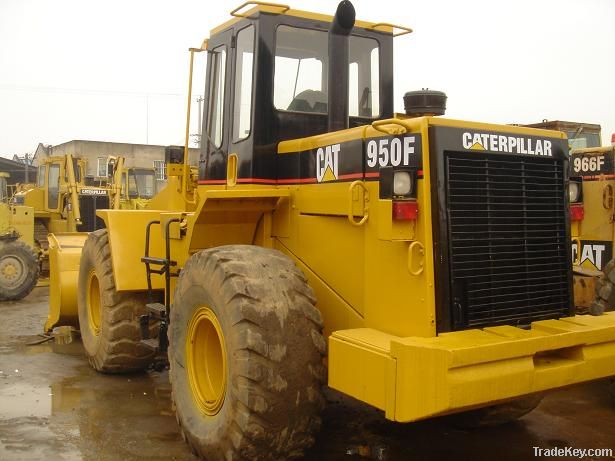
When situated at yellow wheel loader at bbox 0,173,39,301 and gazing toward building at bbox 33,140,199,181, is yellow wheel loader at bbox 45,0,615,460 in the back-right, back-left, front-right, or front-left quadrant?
back-right

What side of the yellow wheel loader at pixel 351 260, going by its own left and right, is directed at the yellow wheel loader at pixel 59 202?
front

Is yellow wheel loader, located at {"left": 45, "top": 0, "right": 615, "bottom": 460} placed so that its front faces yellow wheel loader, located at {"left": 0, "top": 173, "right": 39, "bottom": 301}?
yes

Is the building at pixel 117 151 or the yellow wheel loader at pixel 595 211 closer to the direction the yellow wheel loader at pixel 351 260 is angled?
the building

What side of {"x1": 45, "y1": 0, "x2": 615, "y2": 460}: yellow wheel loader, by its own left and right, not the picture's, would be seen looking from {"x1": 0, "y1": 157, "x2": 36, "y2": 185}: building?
front

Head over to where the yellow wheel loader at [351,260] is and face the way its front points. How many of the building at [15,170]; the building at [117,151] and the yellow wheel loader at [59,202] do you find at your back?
0

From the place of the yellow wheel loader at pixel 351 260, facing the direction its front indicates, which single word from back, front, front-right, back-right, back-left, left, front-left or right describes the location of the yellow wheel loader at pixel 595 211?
right

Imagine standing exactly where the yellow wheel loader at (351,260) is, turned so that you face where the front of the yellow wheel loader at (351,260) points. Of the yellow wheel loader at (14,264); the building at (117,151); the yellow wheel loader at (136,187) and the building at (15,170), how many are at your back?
0

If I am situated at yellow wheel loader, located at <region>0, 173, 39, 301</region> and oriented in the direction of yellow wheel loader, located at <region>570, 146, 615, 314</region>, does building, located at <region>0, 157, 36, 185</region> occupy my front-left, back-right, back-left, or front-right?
back-left

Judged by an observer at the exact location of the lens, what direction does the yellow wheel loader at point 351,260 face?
facing away from the viewer and to the left of the viewer

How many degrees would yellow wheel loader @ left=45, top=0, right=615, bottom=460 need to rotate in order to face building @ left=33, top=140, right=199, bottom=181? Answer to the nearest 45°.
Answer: approximately 45° to its right

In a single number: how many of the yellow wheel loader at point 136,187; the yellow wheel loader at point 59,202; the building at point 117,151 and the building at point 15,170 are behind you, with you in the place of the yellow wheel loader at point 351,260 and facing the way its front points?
0
